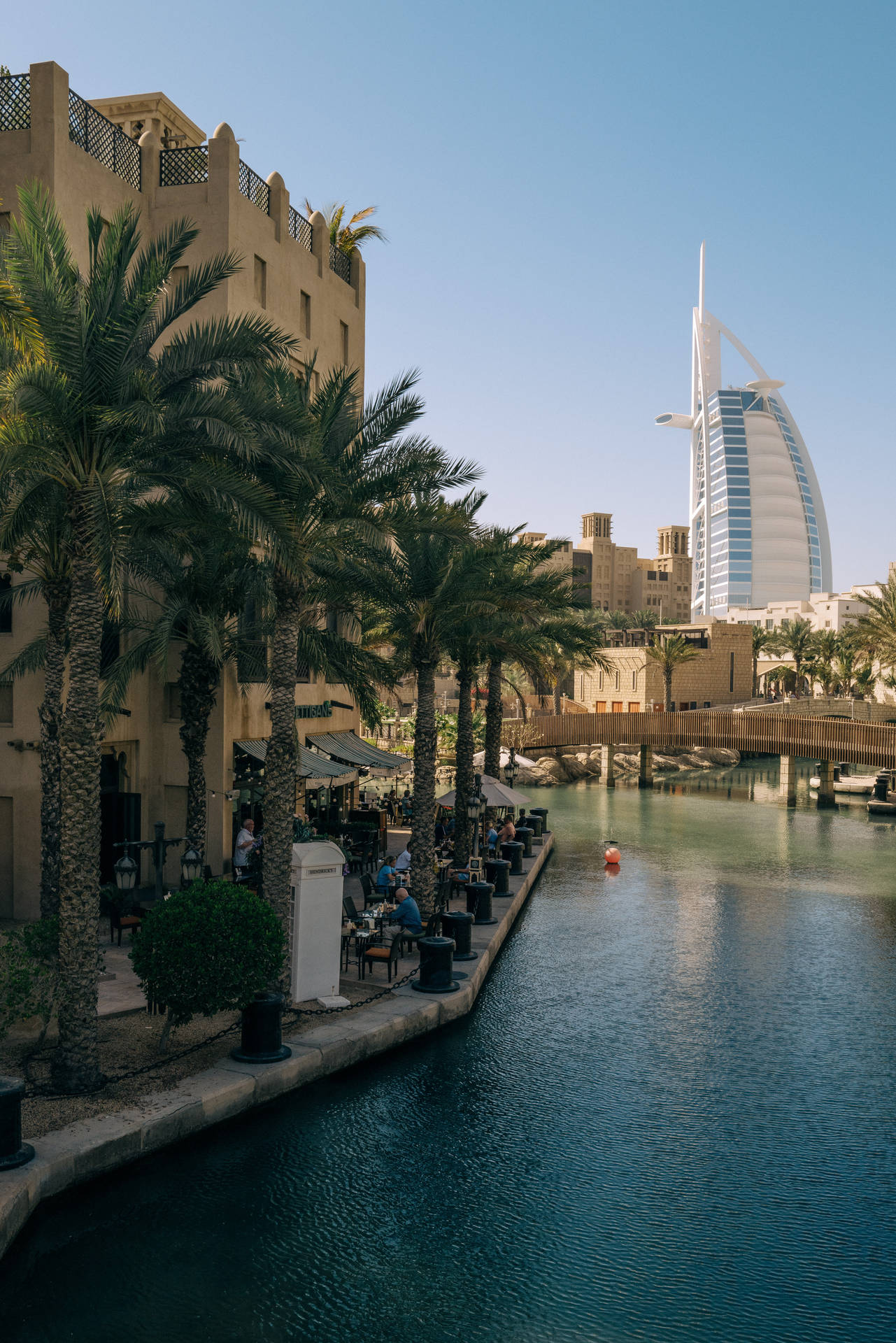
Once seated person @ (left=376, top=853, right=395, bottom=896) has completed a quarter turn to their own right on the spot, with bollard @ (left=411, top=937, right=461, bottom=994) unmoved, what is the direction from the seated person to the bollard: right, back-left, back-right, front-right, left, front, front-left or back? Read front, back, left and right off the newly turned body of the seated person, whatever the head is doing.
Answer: front

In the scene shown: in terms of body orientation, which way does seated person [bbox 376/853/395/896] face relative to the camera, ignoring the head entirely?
to the viewer's right

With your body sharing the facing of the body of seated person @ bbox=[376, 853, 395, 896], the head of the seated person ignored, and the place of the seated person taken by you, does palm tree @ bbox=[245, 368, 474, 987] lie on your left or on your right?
on your right

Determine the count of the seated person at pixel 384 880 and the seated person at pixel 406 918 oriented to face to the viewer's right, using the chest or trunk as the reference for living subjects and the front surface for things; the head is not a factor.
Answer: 1

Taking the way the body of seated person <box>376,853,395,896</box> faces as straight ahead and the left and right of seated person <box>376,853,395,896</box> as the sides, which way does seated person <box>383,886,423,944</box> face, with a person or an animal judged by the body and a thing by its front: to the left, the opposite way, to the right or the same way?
the opposite way

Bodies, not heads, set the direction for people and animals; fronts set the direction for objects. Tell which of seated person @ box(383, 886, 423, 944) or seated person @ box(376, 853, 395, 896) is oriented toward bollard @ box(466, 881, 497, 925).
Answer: seated person @ box(376, 853, 395, 896)

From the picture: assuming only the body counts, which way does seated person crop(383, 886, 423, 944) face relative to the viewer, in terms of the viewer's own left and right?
facing to the left of the viewer
